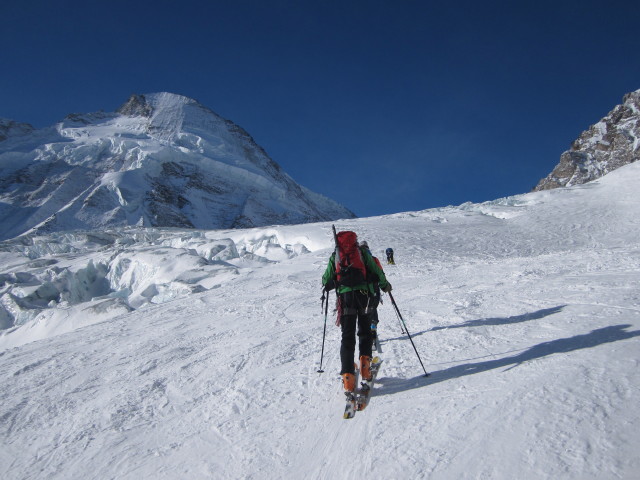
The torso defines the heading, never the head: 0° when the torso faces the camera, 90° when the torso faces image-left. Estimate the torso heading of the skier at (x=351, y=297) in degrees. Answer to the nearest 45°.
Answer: approximately 180°
